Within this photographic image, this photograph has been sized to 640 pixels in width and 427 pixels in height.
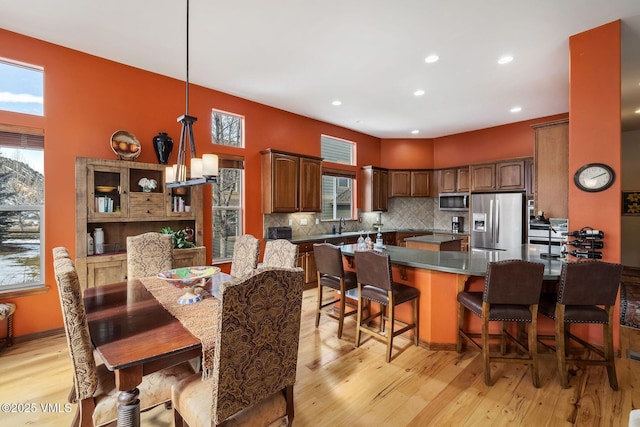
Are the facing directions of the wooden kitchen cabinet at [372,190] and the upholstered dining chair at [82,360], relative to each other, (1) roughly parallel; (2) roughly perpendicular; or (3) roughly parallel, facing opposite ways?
roughly perpendicular

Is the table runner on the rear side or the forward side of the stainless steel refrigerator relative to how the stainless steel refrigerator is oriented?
on the forward side

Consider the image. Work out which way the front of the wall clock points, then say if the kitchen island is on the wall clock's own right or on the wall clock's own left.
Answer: on the wall clock's own right

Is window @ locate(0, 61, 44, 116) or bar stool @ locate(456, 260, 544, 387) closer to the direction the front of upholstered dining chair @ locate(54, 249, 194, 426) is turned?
the bar stool

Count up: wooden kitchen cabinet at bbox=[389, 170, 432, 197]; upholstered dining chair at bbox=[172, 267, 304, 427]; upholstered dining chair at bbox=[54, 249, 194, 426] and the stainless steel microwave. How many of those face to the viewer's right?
1

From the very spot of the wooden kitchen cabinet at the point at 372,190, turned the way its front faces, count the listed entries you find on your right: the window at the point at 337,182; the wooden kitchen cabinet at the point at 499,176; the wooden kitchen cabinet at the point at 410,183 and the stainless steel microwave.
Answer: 1

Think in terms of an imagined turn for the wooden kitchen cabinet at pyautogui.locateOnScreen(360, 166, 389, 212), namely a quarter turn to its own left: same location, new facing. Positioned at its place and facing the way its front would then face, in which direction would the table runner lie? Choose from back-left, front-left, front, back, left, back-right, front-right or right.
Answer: back-right

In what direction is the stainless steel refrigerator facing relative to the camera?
toward the camera

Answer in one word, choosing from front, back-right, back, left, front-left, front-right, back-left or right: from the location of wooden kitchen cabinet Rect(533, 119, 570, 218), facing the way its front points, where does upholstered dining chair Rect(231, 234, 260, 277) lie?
front-left

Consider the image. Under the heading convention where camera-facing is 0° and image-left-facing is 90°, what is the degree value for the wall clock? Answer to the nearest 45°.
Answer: approximately 0°

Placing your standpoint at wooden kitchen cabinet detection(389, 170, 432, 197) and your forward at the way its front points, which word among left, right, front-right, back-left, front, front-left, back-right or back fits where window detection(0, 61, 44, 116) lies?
front-right

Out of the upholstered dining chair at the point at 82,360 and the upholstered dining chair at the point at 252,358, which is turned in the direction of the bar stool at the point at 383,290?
the upholstered dining chair at the point at 82,360

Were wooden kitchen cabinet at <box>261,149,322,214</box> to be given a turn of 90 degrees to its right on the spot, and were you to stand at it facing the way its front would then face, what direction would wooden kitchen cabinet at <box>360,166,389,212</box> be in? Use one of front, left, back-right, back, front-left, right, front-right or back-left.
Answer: back

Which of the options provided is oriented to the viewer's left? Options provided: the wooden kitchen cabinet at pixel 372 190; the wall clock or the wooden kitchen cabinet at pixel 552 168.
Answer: the wooden kitchen cabinet at pixel 552 168

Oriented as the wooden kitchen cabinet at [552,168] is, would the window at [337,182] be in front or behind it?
in front

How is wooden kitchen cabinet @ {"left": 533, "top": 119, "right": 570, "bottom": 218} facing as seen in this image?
to the viewer's left

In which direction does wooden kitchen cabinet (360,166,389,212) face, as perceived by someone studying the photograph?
facing the viewer and to the right of the viewer

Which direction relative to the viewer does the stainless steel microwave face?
toward the camera

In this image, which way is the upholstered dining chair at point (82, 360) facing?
to the viewer's right
